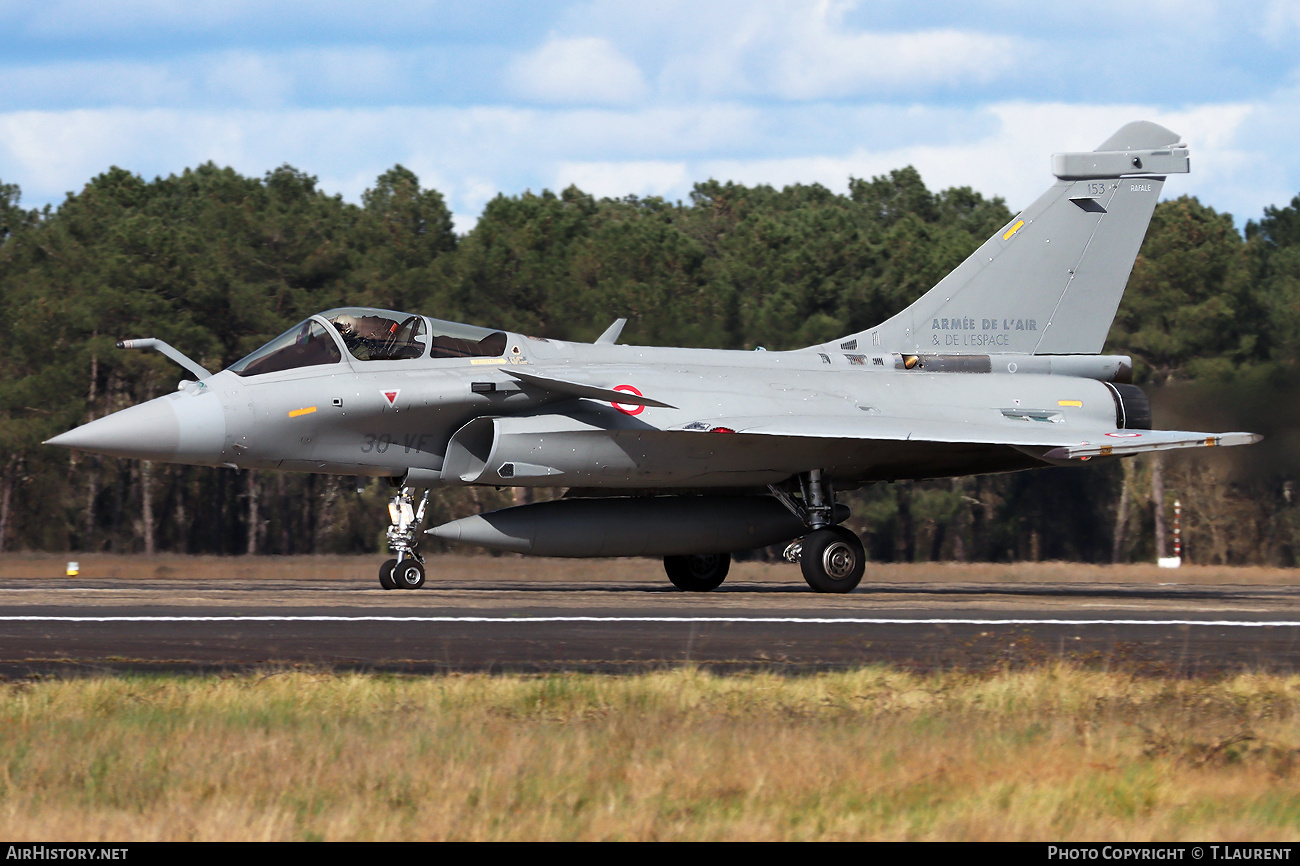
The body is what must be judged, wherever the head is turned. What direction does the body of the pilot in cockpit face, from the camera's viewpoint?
to the viewer's left
